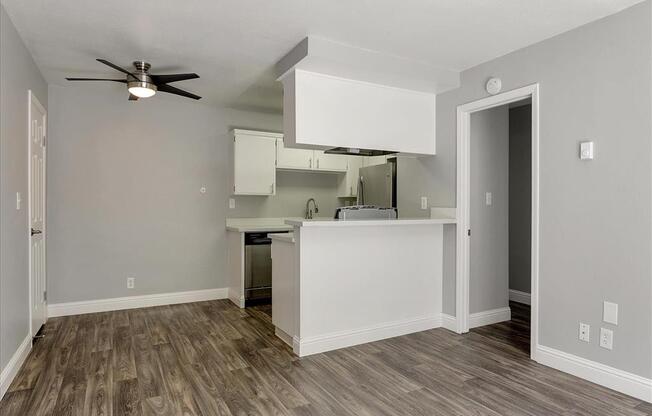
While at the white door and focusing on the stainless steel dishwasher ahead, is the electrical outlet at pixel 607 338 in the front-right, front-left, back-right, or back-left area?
front-right

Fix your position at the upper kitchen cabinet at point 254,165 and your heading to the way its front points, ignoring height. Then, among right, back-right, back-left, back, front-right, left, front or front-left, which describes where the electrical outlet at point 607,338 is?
front-left

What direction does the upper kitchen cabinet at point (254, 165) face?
toward the camera

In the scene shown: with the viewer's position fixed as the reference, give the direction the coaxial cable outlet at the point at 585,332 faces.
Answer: facing the viewer and to the left of the viewer

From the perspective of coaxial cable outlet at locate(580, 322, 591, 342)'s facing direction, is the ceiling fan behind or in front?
in front

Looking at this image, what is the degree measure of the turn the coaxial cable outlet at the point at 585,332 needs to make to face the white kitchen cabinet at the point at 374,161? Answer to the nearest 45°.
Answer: approximately 90° to its right

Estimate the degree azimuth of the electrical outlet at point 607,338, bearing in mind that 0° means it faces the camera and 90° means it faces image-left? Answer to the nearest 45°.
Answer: approximately 45°

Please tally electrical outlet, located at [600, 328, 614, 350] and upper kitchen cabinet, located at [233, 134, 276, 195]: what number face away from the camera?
0

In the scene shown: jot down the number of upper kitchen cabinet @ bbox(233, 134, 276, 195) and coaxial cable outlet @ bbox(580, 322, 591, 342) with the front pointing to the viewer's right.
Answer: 0

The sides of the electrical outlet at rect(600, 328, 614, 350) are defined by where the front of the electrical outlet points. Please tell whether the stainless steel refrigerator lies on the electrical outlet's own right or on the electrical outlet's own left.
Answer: on the electrical outlet's own right

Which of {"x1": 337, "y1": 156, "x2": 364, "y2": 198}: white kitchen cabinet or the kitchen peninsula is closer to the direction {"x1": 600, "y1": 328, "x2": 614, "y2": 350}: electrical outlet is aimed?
the kitchen peninsula

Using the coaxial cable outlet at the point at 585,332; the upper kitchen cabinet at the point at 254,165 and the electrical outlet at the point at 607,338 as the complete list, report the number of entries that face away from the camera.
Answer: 0

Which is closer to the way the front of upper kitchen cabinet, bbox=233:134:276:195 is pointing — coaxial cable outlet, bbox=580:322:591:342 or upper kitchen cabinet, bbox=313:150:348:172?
the coaxial cable outlet

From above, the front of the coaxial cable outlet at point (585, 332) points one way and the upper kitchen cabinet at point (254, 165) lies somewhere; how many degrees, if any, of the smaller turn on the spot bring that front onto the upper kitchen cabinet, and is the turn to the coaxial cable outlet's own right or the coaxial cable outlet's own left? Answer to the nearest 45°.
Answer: approximately 45° to the coaxial cable outlet's own right

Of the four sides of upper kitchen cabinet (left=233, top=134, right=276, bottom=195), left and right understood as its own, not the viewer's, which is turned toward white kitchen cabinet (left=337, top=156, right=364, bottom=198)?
left

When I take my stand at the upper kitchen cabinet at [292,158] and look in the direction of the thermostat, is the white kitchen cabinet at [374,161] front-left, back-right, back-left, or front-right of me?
front-left
